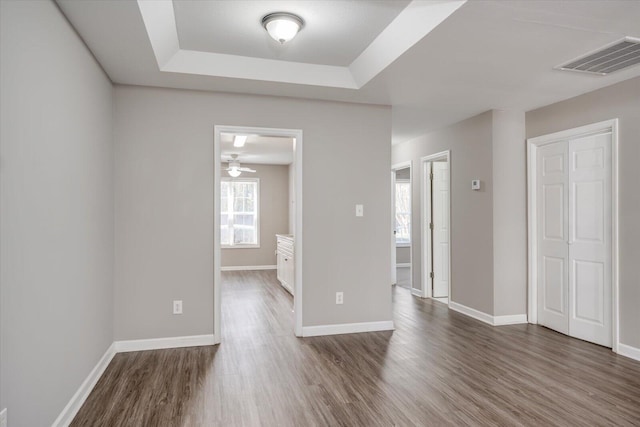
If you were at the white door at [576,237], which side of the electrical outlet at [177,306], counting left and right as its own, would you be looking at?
left

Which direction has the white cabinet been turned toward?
to the viewer's left

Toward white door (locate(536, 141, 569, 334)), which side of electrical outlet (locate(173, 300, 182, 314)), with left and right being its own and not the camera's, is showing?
left

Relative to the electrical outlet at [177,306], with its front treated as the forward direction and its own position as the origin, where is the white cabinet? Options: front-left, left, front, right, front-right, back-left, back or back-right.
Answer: back-left

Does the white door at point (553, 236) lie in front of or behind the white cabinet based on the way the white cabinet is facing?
behind

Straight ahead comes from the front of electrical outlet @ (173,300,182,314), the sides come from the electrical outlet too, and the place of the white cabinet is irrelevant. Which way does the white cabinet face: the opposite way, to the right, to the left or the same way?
to the right

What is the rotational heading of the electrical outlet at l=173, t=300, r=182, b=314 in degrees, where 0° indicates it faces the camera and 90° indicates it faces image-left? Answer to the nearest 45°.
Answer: approximately 0°

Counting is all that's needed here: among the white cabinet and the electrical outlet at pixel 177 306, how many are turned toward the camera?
1

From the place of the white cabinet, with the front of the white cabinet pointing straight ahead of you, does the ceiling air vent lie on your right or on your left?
on your left
